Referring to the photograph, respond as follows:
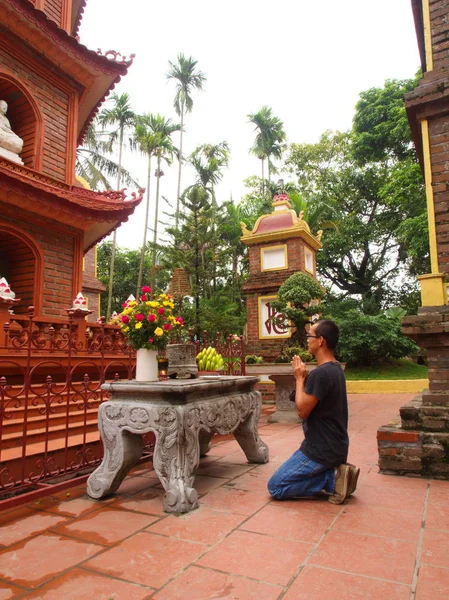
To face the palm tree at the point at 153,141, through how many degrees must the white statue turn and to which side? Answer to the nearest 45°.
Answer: approximately 90° to its left

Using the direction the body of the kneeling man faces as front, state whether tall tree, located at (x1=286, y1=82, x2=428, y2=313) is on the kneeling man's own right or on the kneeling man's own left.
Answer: on the kneeling man's own right

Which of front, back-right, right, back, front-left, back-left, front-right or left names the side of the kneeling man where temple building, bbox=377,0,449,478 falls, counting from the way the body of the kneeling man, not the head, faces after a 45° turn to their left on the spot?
back

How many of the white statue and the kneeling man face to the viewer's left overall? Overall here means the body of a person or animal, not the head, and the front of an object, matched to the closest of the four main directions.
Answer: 1

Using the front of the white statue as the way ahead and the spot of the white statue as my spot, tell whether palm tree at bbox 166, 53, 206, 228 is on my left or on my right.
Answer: on my left

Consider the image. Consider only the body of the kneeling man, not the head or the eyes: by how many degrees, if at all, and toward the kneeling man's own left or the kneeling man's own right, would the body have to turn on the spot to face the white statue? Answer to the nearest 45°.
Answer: approximately 45° to the kneeling man's own right

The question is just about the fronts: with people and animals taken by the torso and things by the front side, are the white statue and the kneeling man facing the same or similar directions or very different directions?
very different directions

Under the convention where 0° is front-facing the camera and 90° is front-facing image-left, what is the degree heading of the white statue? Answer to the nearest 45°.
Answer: approximately 315°

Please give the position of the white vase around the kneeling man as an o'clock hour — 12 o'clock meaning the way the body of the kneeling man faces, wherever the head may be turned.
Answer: The white vase is roughly at 12 o'clock from the kneeling man.

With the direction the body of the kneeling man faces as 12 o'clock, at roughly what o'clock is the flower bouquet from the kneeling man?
The flower bouquet is roughly at 12 o'clock from the kneeling man.

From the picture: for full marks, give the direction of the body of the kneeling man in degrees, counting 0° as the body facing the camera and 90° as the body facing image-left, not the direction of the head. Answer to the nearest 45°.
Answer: approximately 90°

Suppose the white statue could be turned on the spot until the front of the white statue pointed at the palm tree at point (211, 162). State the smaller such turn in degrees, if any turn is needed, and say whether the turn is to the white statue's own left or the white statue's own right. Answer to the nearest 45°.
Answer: approximately 90° to the white statue's own left
